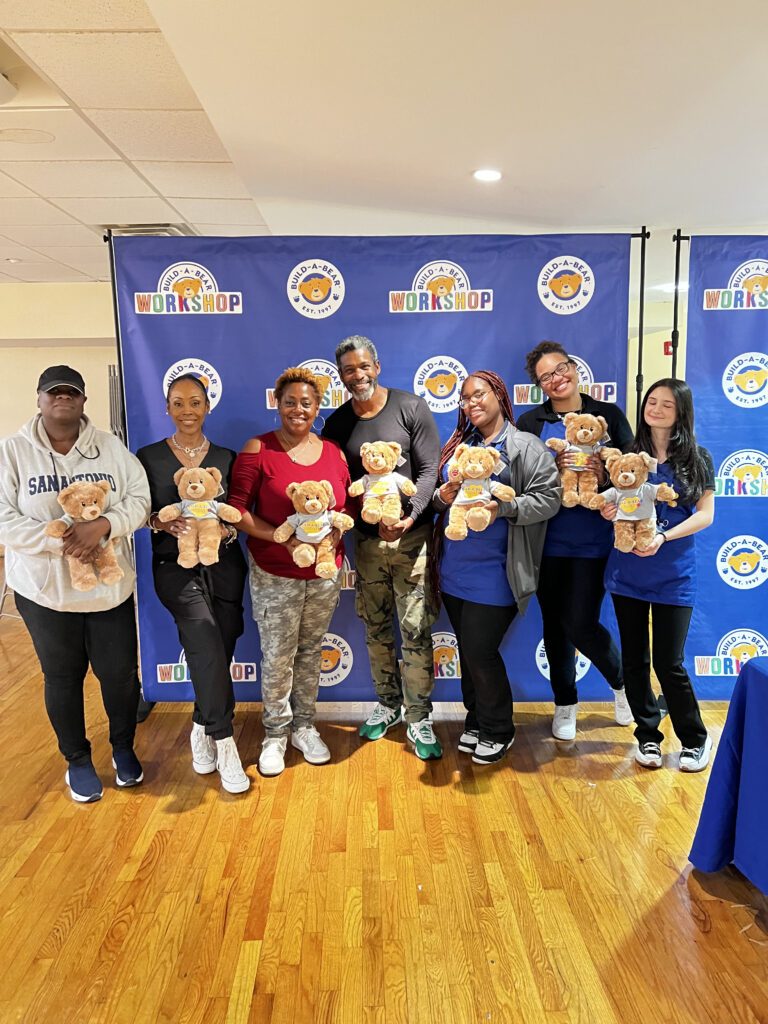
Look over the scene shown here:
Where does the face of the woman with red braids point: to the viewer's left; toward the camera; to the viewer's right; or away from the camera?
toward the camera

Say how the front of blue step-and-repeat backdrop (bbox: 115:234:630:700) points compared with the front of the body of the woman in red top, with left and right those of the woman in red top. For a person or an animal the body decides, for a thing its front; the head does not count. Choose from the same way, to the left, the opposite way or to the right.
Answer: the same way

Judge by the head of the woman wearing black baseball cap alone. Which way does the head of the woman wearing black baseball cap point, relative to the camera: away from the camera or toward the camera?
toward the camera

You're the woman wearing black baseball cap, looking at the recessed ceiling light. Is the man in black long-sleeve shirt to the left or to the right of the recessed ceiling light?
right

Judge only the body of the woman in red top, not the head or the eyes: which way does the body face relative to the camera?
toward the camera

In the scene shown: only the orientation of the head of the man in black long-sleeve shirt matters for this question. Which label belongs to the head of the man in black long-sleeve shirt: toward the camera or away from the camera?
toward the camera

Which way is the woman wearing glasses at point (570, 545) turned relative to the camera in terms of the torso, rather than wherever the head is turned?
toward the camera

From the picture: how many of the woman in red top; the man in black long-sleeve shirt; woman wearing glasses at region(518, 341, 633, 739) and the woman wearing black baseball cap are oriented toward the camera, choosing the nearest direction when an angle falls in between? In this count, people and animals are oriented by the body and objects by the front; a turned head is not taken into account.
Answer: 4

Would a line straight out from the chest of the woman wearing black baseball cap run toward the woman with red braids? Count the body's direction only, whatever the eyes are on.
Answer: no

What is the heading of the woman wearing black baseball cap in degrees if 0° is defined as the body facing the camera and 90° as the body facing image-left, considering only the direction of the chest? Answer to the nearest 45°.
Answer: approximately 0°

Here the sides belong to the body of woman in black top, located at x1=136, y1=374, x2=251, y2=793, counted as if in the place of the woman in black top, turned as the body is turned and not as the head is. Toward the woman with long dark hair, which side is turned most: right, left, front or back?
left

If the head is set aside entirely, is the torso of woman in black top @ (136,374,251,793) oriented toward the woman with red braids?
no

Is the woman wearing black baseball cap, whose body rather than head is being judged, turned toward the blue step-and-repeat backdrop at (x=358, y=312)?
no
